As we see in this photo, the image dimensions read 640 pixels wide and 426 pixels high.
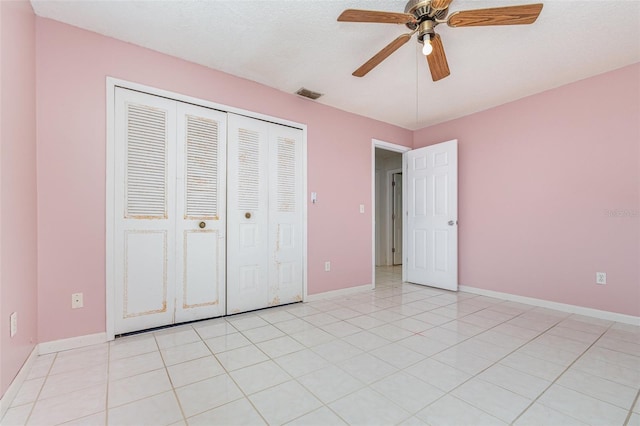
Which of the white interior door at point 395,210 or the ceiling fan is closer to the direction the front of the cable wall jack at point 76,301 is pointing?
the ceiling fan

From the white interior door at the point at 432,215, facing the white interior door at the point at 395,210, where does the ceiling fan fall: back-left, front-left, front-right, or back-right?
back-left

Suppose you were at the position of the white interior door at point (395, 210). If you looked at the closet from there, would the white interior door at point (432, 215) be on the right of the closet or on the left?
left

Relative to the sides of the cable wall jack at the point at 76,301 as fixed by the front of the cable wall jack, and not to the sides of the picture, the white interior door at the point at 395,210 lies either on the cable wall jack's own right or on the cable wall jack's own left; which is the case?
on the cable wall jack's own left

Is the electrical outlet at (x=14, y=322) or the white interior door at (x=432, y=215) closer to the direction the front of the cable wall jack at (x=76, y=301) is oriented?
the electrical outlet

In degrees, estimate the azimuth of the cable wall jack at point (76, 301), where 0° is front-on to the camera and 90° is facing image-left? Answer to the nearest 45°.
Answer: approximately 0°

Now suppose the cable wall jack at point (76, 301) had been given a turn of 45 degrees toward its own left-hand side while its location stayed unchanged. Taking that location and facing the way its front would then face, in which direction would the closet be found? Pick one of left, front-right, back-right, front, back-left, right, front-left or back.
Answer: front-left

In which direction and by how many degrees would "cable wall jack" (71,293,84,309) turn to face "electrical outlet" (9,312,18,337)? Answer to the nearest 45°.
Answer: approximately 45° to its right

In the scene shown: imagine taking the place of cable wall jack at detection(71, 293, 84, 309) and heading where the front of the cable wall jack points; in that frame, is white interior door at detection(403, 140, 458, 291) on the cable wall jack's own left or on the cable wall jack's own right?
on the cable wall jack's own left

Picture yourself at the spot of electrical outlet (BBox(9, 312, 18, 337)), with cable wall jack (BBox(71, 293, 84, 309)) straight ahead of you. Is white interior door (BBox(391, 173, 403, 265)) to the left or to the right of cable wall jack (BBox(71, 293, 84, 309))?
right
